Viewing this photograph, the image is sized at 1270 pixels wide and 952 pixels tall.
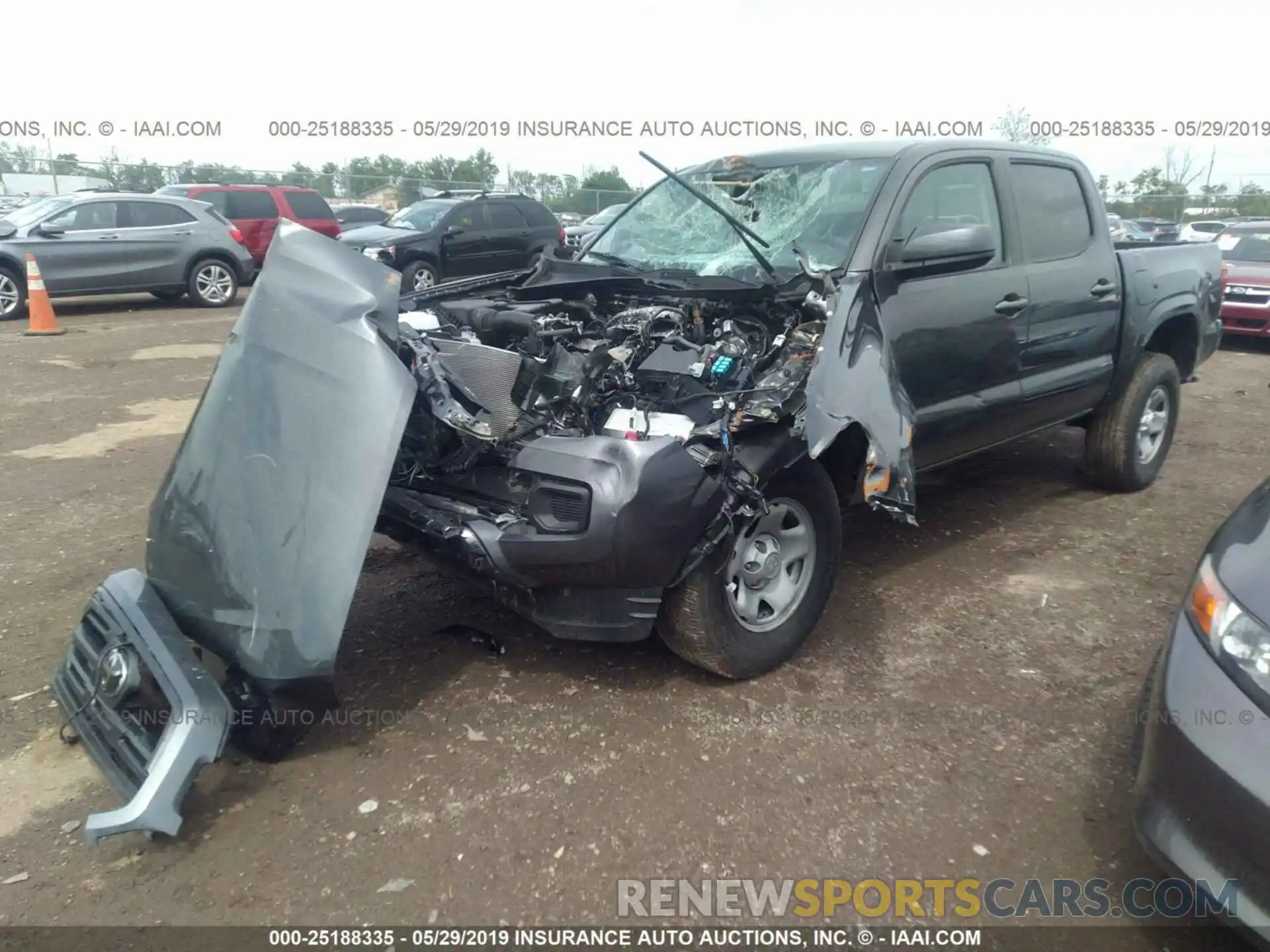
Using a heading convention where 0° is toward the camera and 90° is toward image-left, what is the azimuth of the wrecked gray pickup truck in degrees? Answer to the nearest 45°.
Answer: approximately 45°

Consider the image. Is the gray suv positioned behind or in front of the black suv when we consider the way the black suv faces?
in front

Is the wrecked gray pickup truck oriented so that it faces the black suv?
no

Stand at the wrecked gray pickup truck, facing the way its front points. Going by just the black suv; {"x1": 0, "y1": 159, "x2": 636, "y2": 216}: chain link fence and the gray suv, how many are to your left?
0

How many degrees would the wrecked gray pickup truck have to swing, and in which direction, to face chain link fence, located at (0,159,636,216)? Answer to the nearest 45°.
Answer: approximately 135° to its right

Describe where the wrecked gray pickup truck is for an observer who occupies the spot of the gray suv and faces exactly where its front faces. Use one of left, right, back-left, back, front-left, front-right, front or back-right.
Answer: left

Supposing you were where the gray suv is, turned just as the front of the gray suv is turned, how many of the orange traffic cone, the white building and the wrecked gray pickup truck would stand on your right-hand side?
1

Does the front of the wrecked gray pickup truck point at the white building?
no

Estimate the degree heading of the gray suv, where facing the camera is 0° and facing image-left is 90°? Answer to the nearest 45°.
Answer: approximately 90°

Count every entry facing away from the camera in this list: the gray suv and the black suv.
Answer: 0

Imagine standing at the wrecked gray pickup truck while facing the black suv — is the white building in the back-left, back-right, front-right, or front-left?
front-left

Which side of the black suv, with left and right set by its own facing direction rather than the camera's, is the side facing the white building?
right

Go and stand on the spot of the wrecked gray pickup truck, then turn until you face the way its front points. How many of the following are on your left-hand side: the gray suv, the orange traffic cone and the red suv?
0

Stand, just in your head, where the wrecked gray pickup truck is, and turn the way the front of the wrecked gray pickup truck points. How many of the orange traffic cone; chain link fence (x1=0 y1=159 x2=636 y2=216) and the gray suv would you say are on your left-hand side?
0

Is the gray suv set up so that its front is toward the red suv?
no

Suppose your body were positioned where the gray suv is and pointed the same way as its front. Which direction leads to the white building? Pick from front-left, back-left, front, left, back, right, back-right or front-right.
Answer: right

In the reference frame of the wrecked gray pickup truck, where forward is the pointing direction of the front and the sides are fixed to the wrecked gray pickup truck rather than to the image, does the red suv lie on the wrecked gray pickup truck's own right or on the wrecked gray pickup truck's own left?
on the wrecked gray pickup truck's own right

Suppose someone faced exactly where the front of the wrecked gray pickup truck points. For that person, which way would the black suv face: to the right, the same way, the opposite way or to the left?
the same way
